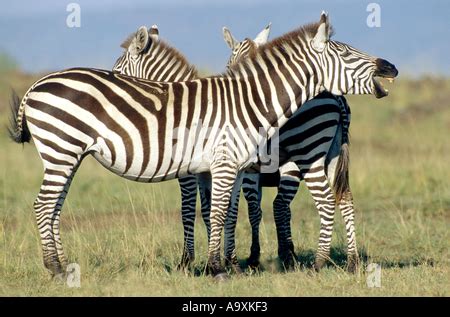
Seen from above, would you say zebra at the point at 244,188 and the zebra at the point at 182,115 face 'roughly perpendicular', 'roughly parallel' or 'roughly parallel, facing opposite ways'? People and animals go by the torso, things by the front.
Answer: roughly parallel, facing opposite ways

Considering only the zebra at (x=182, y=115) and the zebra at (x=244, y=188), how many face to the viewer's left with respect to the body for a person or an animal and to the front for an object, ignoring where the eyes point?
1

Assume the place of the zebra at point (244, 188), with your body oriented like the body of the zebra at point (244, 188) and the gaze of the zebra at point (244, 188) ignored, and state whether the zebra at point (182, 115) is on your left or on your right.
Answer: on your left

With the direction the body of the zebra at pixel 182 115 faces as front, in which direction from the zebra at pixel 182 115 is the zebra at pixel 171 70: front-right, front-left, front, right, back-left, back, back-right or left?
left

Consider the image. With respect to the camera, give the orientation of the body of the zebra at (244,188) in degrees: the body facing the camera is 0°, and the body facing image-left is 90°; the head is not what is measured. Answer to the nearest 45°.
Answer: approximately 90°

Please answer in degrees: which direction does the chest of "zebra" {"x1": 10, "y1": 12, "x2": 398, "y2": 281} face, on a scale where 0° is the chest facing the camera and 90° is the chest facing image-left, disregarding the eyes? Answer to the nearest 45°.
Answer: approximately 270°

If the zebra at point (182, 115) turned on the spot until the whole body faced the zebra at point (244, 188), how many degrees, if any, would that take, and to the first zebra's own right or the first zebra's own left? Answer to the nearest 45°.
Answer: approximately 45° to the first zebra's own left

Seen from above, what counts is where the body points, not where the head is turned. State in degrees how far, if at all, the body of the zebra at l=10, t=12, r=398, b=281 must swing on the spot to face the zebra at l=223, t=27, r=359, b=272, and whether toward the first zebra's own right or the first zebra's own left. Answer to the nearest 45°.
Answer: approximately 45° to the first zebra's own left
